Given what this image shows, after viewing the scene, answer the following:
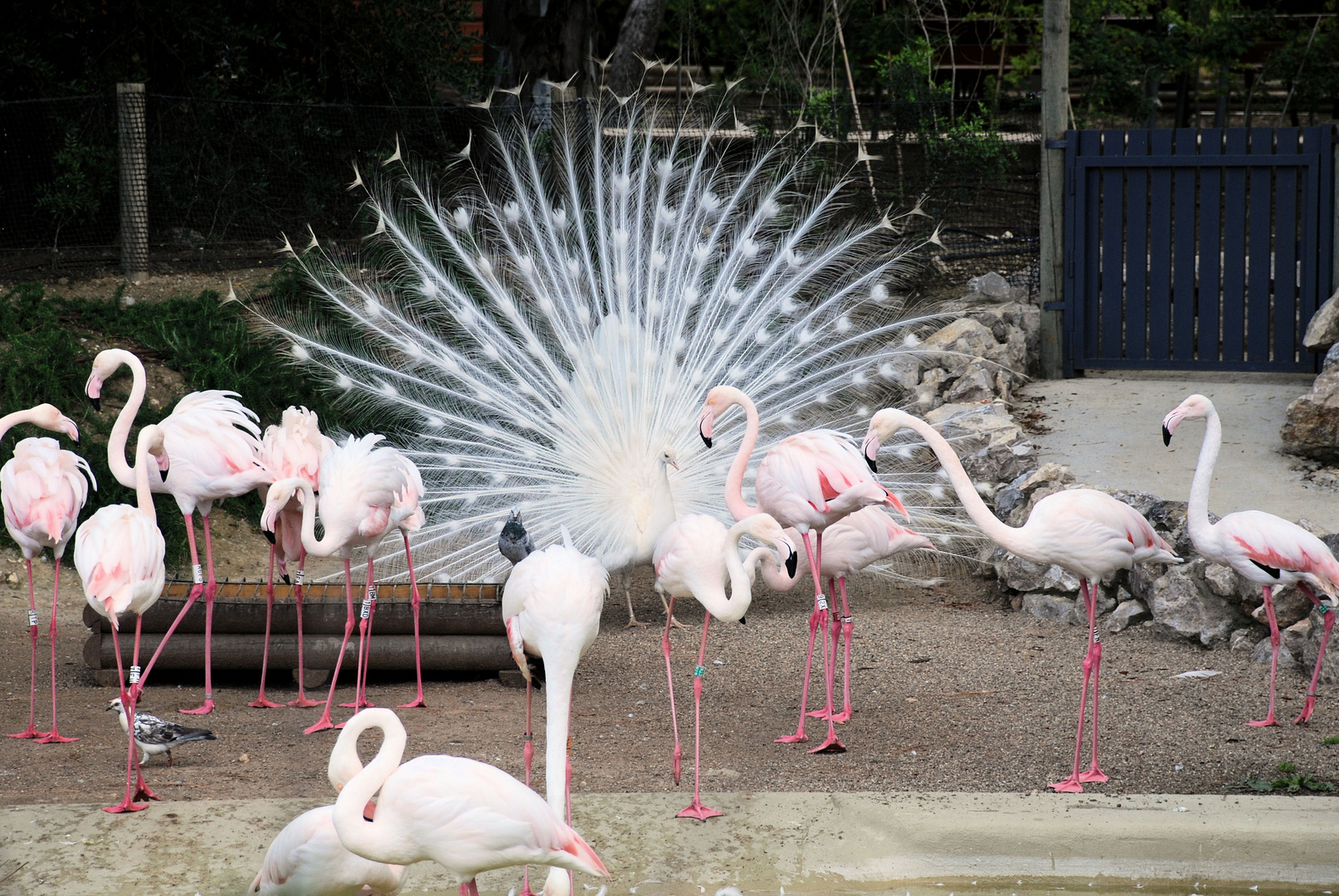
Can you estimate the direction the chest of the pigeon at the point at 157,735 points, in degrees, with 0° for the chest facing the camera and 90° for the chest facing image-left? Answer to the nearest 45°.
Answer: approximately 90°

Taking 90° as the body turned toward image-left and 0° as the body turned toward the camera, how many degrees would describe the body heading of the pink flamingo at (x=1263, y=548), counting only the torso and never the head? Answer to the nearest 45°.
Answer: approximately 90°

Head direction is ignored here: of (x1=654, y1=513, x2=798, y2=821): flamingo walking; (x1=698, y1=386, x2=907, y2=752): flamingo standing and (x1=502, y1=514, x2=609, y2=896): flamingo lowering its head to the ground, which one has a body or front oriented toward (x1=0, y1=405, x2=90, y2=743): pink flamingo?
(x1=698, y1=386, x2=907, y2=752): flamingo standing

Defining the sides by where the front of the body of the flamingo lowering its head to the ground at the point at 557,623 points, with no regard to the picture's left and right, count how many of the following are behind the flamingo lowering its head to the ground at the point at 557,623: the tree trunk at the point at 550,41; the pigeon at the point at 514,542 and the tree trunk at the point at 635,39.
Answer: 3

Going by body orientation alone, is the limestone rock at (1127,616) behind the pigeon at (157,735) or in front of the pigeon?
behind

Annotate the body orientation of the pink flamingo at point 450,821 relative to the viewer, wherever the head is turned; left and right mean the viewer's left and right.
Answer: facing to the left of the viewer

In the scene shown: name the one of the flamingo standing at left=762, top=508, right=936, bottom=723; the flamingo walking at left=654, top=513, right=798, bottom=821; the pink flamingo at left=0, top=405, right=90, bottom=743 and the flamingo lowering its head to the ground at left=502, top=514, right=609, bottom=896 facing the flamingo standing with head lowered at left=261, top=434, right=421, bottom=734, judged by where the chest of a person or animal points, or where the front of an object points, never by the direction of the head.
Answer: the flamingo standing at left=762, top=508, right=936, bottom=723

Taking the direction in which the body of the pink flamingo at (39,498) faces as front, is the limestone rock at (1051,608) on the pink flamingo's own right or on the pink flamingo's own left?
on the pink flamingo's own right

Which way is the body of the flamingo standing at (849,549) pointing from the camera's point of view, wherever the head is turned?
to the viewer's left

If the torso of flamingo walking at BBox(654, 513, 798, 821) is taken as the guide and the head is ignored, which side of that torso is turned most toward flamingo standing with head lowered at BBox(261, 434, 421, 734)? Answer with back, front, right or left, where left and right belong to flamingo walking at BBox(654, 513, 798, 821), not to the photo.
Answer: back

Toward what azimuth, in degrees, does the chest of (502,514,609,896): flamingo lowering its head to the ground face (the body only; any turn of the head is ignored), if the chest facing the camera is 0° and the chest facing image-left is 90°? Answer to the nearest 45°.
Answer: approximately 0°

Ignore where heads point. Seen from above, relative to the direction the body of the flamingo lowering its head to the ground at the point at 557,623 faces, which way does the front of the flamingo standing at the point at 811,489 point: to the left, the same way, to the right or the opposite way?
to the right

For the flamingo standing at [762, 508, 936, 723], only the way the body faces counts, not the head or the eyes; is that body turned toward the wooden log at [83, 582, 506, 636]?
yes

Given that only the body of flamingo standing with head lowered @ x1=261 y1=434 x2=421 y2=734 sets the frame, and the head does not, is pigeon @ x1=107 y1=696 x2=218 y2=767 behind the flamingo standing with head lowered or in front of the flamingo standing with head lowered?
in front
